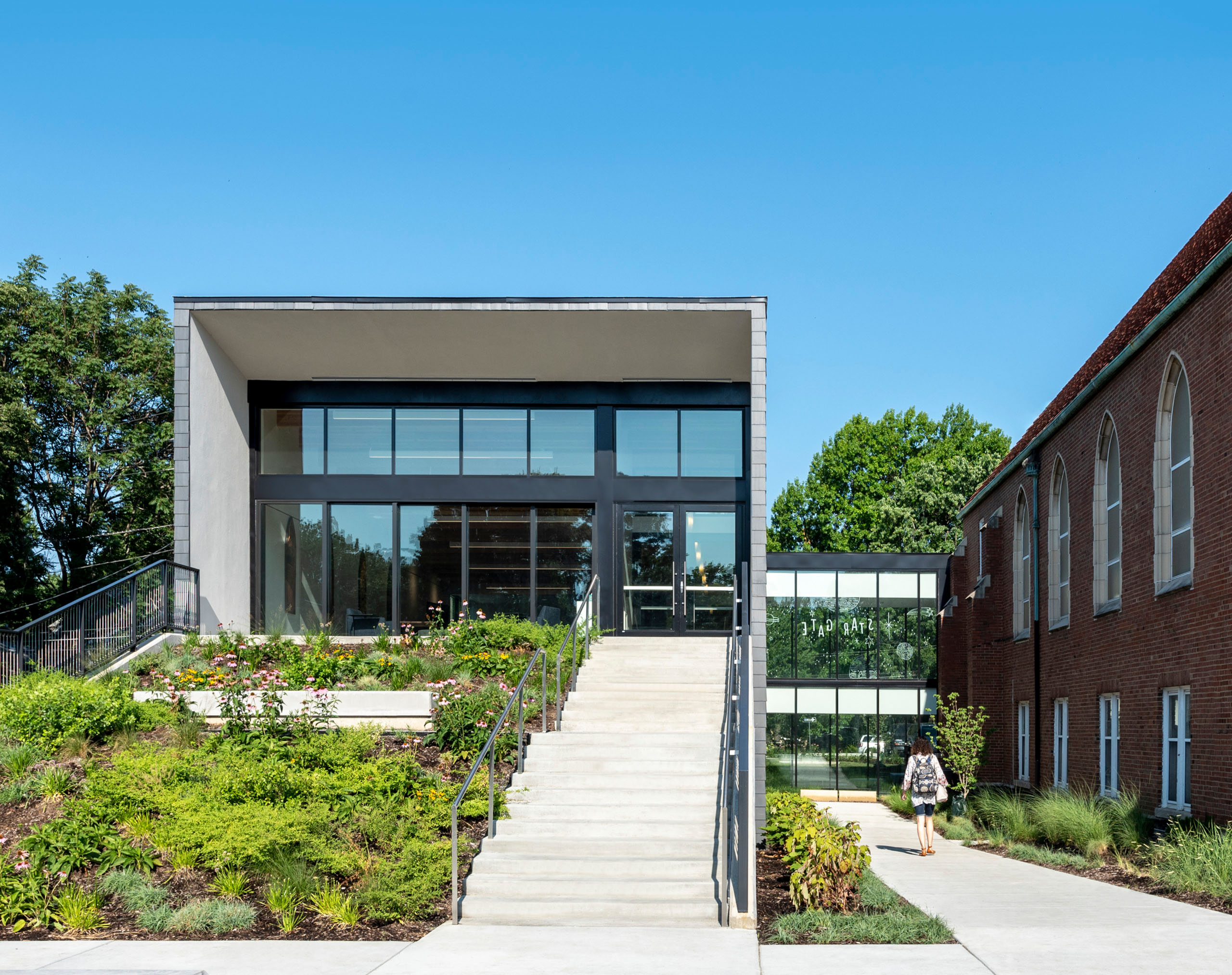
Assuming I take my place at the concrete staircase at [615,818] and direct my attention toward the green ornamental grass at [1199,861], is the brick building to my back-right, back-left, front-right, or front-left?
front-left

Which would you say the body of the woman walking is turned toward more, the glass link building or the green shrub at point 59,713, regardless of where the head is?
the glass link building

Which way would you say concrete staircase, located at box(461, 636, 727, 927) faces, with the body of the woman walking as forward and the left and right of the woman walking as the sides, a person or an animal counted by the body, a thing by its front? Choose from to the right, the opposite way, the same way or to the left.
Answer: the opposite way

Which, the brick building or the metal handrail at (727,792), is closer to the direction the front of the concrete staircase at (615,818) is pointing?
the metal handrail

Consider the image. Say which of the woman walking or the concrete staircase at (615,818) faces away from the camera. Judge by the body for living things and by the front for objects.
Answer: the woman walking

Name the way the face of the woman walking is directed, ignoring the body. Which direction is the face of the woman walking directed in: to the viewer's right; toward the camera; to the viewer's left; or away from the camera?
away from the camera

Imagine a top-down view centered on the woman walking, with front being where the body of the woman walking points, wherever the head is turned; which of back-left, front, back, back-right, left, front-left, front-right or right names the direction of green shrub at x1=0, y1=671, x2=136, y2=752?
back-left

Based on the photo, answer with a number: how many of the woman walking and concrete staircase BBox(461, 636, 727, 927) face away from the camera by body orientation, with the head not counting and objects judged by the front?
1

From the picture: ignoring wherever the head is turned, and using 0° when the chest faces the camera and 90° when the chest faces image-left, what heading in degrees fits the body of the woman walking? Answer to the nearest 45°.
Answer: approximately 180°

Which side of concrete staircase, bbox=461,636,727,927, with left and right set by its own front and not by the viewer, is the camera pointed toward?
front

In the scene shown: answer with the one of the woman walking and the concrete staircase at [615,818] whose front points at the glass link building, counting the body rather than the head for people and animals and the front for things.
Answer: the woman walking

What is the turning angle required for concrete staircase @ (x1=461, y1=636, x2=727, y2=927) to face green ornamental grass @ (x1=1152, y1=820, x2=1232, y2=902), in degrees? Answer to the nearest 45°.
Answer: approximately 90° to its left
